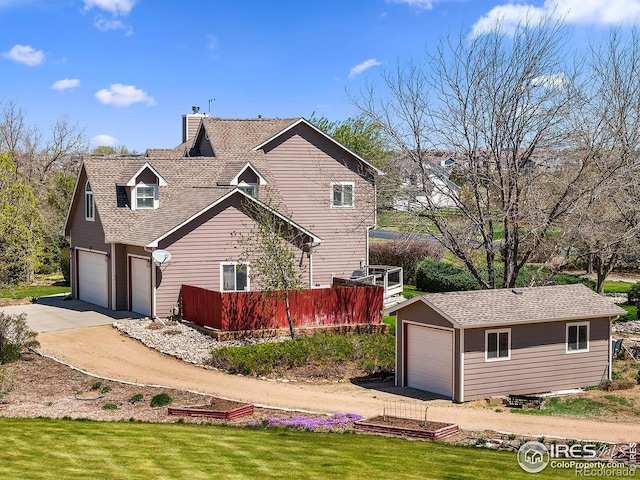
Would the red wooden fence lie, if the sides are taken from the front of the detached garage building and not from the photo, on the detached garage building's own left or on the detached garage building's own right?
on the detached garage building's own right

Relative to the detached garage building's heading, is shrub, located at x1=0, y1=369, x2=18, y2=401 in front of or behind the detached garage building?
in front

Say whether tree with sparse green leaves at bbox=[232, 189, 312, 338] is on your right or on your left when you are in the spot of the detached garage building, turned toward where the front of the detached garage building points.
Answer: on your right

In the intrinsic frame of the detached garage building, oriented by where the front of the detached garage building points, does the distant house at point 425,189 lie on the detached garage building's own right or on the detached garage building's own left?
on the detached garage building's own right

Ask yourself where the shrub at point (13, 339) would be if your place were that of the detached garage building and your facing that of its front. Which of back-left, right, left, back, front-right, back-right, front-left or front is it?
front-right

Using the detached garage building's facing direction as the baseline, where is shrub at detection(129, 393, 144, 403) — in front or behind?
in front

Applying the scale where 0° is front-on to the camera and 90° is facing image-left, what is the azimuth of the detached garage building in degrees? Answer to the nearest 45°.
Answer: approximately 45°

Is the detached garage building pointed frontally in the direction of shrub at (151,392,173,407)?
yes

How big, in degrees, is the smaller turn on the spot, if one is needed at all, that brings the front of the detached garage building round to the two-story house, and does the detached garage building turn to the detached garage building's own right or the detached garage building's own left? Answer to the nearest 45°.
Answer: approximately 90° to the detached garage building's own right

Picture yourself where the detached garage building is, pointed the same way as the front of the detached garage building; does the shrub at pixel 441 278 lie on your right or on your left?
on your right
